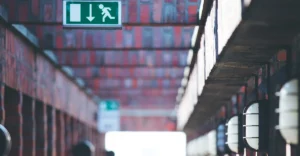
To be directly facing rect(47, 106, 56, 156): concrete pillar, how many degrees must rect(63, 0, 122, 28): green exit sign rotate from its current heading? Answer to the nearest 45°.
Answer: approximately 180°

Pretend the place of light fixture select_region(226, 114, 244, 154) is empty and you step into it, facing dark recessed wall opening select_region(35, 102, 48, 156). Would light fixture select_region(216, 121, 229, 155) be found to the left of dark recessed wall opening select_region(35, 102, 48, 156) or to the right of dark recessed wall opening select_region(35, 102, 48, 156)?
right

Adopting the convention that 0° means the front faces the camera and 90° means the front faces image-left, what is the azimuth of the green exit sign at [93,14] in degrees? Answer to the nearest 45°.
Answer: approximately 0°

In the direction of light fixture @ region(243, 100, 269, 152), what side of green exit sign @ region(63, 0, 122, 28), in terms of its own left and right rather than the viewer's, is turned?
left

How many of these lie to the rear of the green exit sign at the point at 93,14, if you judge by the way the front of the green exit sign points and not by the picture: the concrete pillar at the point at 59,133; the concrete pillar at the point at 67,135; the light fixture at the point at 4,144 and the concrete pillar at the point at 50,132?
3

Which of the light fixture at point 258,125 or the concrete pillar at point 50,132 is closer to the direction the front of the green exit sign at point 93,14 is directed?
the light fixture

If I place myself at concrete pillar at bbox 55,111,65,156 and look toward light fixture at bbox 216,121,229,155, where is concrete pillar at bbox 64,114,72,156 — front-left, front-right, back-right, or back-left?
back-left

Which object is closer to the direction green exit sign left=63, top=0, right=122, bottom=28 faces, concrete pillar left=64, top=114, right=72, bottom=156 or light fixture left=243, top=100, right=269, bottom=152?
the light fixture
